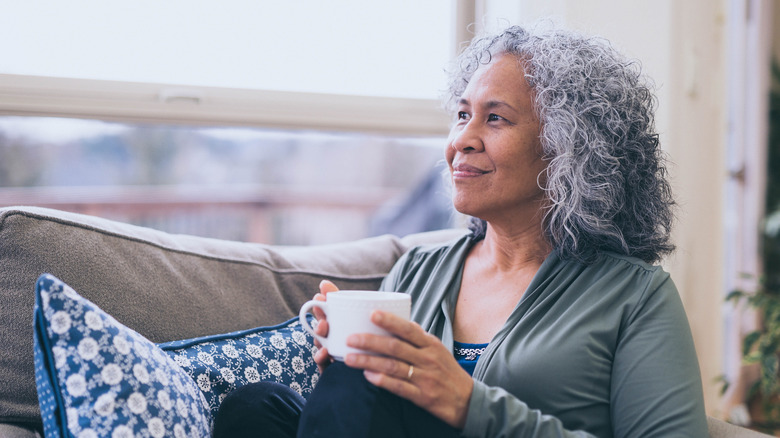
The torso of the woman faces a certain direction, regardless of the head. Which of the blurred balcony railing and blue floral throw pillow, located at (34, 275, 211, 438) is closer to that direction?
the blue floral throw pillow

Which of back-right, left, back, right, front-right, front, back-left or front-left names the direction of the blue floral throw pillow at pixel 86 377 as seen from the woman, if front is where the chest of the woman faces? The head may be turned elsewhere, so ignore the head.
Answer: front

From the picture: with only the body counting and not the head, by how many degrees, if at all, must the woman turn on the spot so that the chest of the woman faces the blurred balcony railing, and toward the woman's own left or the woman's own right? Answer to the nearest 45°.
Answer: approximately 90° to the woman's own right

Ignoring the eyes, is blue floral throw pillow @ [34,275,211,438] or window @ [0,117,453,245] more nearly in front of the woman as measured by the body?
the blue floral throw pillow

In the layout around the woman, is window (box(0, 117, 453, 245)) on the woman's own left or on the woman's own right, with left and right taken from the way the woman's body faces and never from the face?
on the woman's own right

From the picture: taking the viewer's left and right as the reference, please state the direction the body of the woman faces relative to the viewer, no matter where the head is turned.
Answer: facing the viewer and to the left of the viewer

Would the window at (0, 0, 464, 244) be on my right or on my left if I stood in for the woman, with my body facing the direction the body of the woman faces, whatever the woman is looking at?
on my right
